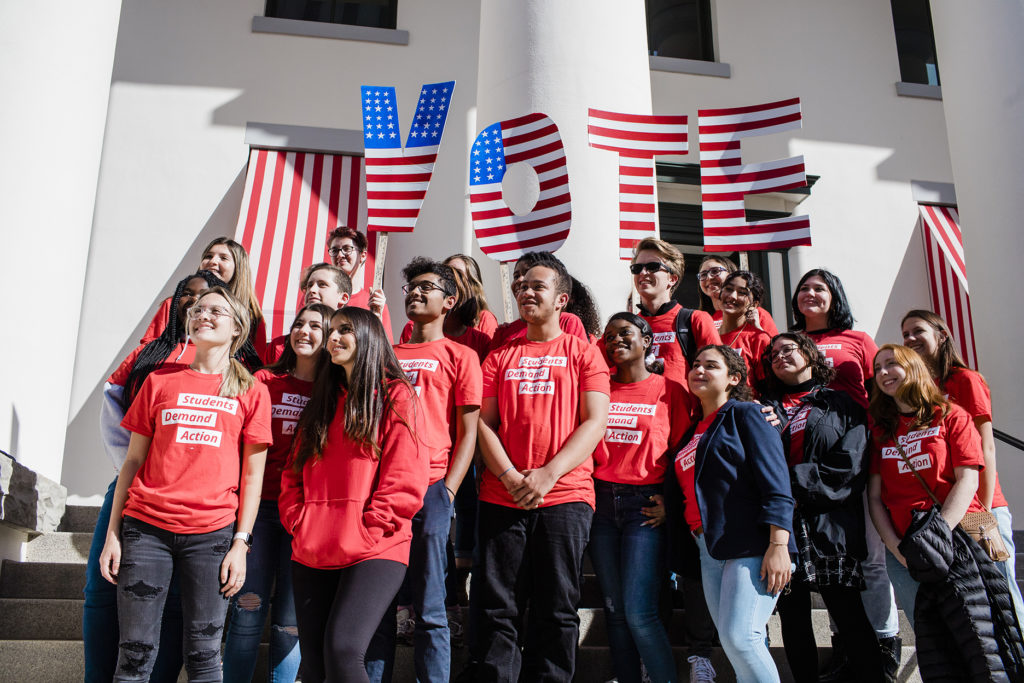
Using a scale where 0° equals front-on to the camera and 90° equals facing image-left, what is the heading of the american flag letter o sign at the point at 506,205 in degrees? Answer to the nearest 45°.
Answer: approximately 0°

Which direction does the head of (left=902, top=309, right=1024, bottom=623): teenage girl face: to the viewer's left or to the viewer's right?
to the viewer's left

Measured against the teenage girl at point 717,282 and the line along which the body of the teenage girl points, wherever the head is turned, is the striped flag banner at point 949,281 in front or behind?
behind

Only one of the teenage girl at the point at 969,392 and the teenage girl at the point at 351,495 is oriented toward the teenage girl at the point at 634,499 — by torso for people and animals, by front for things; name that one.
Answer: the teenage girl at the point at 969,392

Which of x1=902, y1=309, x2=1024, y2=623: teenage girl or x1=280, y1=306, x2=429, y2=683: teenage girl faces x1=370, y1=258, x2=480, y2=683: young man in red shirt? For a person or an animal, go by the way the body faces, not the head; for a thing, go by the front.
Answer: x1=902, y1=309, x2=1024, y2=623: teenage girl

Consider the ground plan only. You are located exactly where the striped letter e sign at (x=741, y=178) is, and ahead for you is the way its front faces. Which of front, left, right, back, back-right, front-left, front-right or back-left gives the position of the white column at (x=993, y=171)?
back-left
